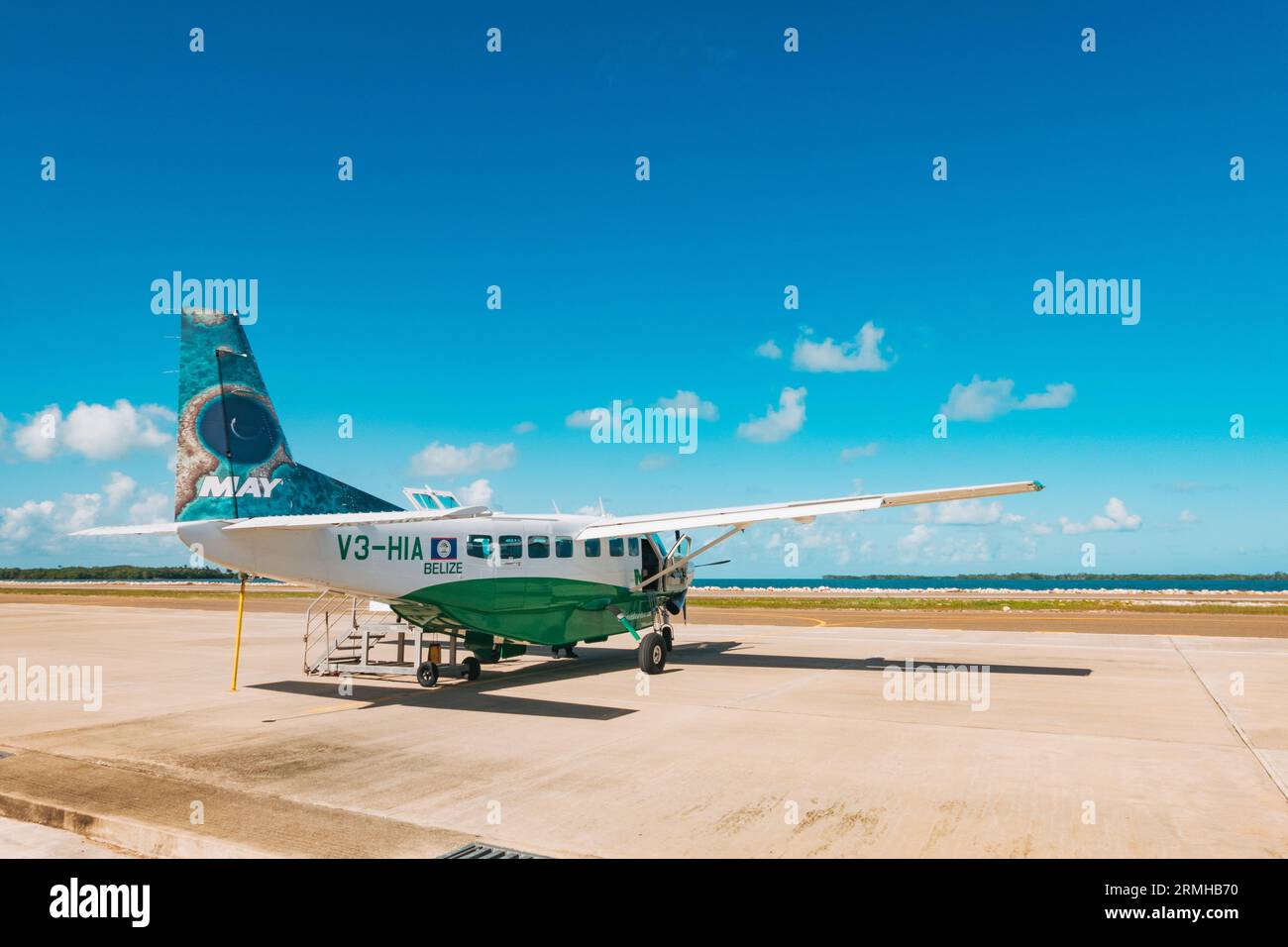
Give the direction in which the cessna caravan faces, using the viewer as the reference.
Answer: facing away from the viewer and to the right of the viewer

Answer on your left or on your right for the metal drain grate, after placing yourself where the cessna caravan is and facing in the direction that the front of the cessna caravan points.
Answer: on your right
